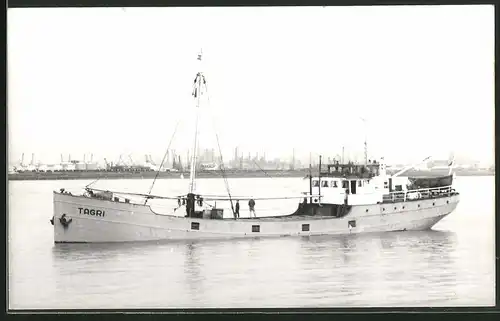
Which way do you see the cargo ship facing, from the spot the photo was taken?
facing the viewer and to the left of the viewer
